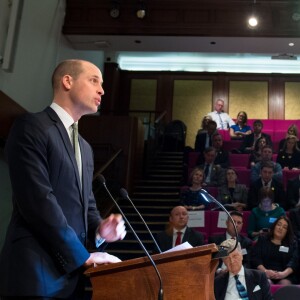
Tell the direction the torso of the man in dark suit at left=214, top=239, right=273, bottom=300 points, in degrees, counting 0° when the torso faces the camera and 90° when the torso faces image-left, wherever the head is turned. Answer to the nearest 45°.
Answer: approximately 0°

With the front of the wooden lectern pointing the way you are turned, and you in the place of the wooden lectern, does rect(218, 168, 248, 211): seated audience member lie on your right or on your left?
on your left

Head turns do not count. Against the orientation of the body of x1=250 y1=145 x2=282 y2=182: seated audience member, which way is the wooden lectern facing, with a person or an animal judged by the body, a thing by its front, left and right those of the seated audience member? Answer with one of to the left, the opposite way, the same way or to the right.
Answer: to the left

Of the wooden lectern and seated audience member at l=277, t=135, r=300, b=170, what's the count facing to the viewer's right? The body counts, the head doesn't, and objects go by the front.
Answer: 1

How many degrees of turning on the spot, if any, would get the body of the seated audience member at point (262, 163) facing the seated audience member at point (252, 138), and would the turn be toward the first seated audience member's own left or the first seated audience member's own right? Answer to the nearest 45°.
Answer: approximately 180°

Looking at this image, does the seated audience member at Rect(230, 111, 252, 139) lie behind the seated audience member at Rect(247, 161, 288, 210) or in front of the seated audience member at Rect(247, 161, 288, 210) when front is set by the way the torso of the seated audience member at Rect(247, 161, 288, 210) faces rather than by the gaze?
behind

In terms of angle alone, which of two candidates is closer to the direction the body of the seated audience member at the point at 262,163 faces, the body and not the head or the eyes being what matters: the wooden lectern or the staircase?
the wooden lectern

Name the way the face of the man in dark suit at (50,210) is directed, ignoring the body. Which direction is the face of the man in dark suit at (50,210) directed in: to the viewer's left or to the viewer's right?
to the viewer's right
